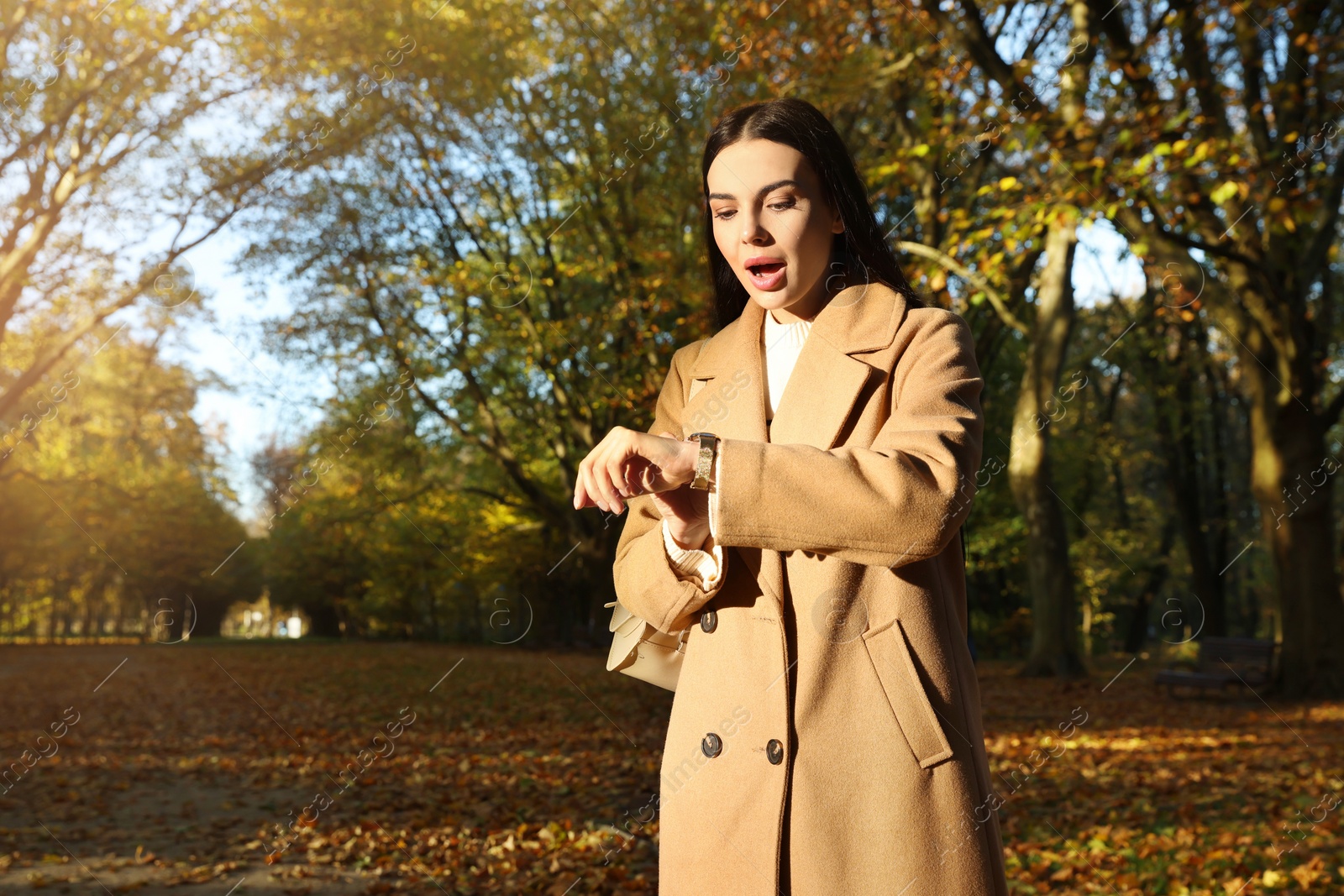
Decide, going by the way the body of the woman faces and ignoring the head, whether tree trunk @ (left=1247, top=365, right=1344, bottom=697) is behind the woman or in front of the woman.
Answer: behind

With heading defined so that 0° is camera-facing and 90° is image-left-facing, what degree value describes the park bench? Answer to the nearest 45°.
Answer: approximately 45°
